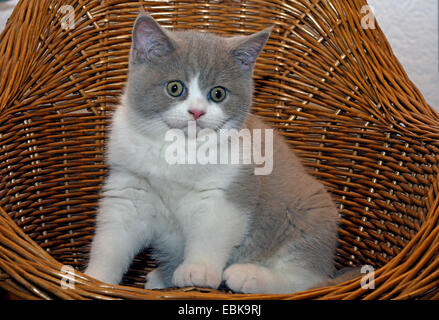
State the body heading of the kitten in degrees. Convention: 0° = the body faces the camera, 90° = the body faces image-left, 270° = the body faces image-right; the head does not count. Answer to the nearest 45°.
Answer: approximately 45°
